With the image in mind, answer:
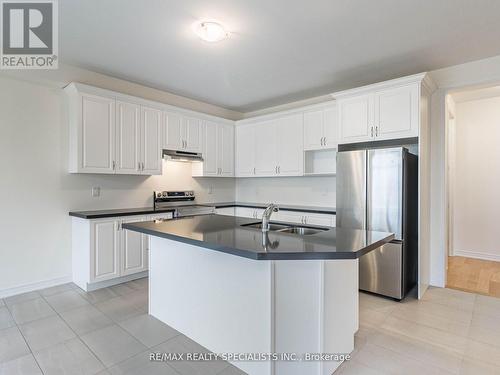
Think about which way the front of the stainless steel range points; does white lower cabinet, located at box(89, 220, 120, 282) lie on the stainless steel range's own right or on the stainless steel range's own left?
on the stainless steel range's own right

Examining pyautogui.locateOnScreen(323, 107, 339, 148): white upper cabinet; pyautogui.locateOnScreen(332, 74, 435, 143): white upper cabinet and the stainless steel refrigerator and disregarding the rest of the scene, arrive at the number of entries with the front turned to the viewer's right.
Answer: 0

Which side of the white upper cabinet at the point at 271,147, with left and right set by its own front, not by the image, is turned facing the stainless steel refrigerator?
left

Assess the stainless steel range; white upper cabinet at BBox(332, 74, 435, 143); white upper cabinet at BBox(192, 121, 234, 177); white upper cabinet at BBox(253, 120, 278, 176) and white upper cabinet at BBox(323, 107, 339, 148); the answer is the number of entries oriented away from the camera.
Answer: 0

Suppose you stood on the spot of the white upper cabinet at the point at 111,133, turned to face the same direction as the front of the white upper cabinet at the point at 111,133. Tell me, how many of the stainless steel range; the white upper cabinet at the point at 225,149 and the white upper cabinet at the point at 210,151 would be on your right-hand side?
0

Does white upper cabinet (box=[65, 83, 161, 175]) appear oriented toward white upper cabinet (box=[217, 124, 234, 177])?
no

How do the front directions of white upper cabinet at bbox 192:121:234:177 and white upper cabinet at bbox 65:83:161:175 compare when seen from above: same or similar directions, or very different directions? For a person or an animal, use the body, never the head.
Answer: same or similar directions

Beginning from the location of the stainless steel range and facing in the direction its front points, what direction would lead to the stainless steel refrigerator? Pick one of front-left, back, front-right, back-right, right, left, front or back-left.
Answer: front

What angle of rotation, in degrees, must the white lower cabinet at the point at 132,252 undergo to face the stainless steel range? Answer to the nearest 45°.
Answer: approximately 90° to its left

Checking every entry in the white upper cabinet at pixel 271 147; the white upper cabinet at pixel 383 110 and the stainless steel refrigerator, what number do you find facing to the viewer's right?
0

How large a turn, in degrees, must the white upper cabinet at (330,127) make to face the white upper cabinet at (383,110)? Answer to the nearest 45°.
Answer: approximately 90° to its left

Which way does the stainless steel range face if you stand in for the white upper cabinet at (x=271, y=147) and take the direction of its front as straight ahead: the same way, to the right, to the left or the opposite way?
to the left

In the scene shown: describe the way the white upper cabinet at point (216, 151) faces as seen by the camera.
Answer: facing the viewer and to the right of the viewer

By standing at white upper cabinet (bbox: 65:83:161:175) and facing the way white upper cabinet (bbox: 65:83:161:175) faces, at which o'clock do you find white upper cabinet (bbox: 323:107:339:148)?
white upper cabinet (bbox: 323:107:339:148) is roughly at 11 o'clock from white upper cabinet (bbox: 65:83:161:175).
